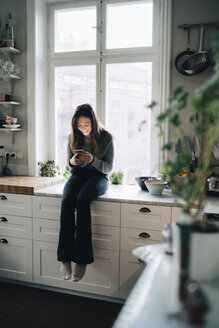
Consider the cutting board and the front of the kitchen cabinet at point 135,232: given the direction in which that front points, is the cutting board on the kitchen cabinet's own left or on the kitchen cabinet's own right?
on the kitchen cabinet's own right

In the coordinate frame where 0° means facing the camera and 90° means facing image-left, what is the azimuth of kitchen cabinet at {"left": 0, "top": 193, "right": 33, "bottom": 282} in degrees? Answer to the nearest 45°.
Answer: approximately 45°

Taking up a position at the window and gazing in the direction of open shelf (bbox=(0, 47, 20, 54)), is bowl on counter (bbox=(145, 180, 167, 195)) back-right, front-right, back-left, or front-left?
back-left

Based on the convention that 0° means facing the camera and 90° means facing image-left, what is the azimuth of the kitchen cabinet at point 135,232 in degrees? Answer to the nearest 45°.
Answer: approximately 0°
